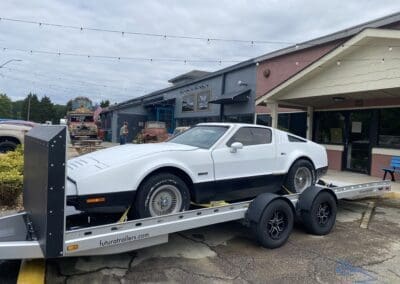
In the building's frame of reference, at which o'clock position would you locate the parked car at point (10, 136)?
The parked car is roughly at 1 o'clock from the building.

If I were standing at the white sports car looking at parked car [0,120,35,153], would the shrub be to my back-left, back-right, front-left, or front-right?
front-left

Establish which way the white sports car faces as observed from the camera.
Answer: facing the viewer and to the left of the viewer

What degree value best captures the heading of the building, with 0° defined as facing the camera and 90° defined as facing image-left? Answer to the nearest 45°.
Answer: approximately 45°

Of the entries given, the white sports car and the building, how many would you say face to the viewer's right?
0

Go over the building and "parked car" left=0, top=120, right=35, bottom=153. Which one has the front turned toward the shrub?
the building

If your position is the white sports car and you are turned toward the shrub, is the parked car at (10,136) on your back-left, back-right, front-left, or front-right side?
front-right
